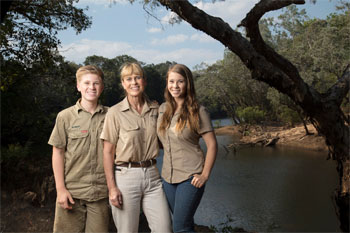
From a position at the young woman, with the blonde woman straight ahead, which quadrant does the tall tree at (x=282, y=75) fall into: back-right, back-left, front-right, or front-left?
back-right

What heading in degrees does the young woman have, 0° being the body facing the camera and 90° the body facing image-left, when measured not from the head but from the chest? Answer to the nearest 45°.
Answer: approximately 45°

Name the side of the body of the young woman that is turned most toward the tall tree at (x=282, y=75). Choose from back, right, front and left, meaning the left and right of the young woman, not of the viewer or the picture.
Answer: back

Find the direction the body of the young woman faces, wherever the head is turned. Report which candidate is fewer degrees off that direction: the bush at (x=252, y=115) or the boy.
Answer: the boy

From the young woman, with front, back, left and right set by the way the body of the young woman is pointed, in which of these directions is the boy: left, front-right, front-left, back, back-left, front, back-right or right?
front-right

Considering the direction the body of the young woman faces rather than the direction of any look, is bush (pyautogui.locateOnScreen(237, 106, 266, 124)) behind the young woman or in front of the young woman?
behind
